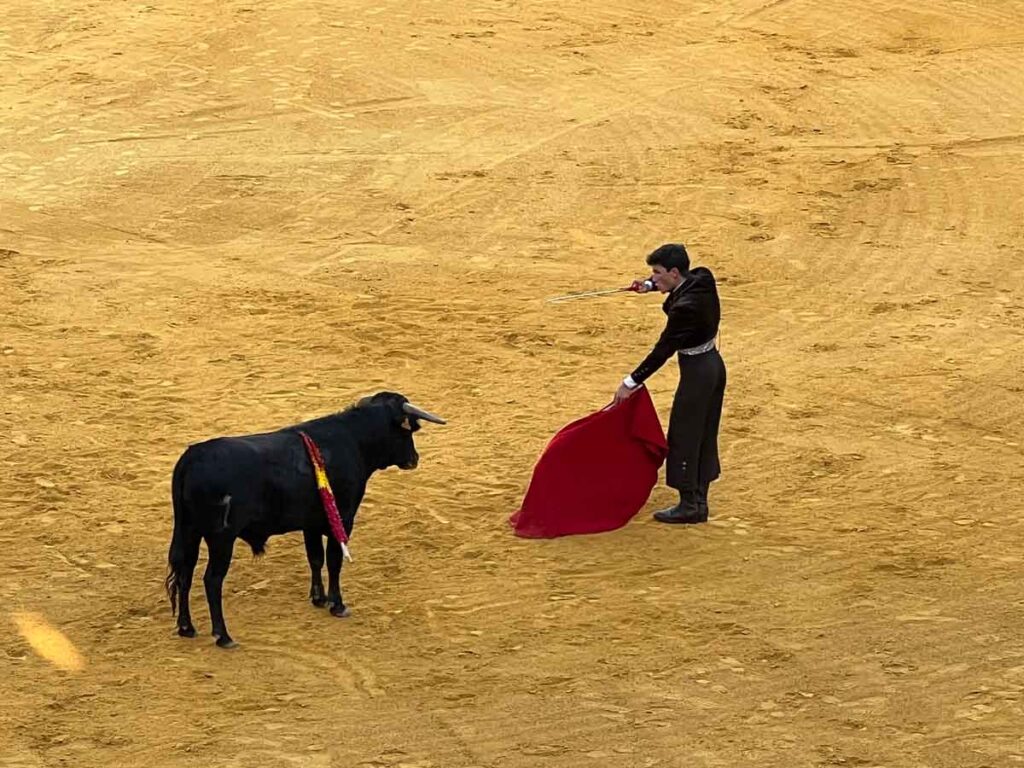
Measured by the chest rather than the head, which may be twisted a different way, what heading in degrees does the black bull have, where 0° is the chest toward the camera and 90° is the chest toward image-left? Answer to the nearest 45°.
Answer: approximately 225°
